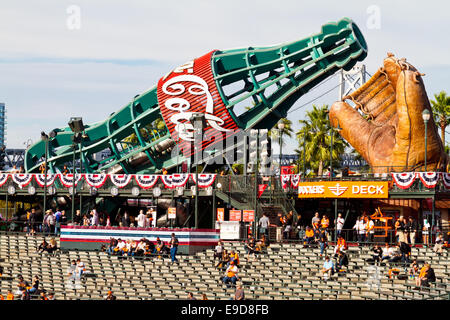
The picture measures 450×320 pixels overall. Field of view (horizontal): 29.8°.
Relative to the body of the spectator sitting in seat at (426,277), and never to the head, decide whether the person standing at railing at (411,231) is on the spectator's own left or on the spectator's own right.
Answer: on the spectator's own right

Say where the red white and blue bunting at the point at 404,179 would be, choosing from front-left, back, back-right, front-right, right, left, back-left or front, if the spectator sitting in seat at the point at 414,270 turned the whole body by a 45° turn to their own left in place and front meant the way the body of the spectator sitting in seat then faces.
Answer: back

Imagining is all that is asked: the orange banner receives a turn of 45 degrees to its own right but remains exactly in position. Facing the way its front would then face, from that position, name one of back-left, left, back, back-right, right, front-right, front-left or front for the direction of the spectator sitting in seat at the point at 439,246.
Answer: left

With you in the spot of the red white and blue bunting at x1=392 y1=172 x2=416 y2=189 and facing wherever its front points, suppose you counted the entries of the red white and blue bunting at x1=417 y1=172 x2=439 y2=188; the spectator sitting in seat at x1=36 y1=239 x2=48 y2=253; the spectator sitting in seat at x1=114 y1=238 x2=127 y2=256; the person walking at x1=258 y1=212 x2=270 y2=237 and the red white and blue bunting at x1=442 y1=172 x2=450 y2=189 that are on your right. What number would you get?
3

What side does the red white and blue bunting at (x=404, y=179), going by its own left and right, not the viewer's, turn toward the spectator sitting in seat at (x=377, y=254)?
front

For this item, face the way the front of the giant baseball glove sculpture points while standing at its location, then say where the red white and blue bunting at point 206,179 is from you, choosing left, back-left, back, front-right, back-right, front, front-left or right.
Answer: front-right

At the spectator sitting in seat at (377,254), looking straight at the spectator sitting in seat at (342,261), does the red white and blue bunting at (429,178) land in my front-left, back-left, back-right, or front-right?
back-right
